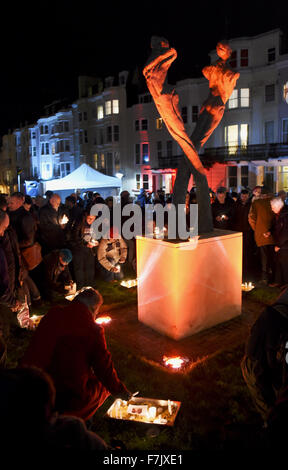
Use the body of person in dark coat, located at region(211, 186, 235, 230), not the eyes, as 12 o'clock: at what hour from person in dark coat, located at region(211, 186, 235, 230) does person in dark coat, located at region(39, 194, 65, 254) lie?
person in dark coat, located at region(39, 194, 65, 254) is roughly at 2 o'clock from person in dark coat, located at region(211, 186, 235, 230).

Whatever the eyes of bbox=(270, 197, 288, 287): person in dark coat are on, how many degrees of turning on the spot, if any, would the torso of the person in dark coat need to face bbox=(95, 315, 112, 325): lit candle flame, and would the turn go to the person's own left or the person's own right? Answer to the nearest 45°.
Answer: approximately 45° to the person's own left

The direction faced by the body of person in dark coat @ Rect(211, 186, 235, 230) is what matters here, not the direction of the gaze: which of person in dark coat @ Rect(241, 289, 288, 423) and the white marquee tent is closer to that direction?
the person in dark coat

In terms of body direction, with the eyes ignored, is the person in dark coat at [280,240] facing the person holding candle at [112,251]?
yes

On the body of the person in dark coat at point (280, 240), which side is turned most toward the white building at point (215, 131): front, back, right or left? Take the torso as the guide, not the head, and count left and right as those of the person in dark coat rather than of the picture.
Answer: right

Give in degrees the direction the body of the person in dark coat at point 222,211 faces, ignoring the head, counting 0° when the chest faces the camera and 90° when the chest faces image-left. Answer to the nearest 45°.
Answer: approximately 0°

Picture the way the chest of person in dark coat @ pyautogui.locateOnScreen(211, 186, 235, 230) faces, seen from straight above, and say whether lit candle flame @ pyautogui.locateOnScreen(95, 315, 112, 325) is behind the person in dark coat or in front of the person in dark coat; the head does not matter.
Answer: in front

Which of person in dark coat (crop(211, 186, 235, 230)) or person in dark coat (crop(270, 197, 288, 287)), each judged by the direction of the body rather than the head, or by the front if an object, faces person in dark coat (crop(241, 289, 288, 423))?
person in dark coat (crop(211, 186, 235, 230))

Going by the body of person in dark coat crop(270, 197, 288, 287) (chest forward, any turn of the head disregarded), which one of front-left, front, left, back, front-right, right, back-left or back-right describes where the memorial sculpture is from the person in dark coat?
front-left

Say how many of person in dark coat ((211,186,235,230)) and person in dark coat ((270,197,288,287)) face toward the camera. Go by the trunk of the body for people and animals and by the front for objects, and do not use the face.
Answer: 1

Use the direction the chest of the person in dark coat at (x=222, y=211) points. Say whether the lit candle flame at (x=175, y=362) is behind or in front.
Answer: in front

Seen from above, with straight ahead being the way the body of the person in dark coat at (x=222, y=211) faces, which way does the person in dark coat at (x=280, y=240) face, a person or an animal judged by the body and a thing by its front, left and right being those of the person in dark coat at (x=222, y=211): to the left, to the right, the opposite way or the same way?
to the right

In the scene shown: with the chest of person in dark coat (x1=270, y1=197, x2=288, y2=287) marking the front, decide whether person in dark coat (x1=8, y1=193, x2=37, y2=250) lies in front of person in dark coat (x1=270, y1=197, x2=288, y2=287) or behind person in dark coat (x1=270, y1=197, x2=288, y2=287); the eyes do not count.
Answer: in front

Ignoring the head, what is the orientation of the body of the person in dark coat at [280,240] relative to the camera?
to the viewer's left
